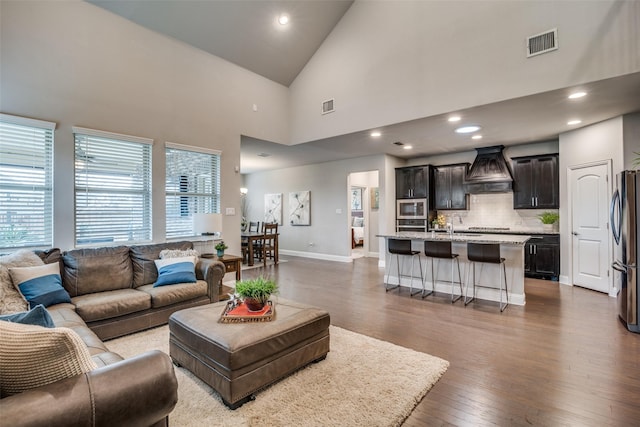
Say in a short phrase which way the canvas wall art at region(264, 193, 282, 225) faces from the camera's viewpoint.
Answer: facing the viewer and to the left of the viewer

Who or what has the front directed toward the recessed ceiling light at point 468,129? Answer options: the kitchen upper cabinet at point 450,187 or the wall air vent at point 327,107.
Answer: the kitchen upper cabinet

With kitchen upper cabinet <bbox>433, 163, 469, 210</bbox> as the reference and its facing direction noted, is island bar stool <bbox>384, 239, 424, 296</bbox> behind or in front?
in front

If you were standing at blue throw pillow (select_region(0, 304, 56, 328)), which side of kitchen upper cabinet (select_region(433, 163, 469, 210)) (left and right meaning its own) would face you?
front

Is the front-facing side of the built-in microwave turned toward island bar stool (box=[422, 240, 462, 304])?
yes

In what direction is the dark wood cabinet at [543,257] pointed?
toward the camera

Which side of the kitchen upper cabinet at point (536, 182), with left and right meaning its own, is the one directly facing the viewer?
front

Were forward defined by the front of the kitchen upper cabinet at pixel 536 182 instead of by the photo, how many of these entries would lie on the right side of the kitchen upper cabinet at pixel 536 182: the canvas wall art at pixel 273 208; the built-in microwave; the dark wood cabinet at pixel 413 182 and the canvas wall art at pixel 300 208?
4

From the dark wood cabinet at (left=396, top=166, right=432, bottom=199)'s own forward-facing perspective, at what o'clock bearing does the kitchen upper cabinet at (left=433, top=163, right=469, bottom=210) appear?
The kitchen upper cabinet is roughly at 9 o'clock from the dark wood cabinet.

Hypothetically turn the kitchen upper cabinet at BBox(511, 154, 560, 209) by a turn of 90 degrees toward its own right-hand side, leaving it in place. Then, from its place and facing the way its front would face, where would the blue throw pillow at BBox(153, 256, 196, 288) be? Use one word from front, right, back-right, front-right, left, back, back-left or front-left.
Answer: front-left

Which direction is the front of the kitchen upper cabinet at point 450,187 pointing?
toward the camera
